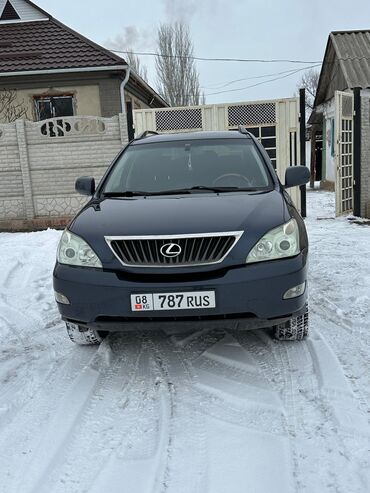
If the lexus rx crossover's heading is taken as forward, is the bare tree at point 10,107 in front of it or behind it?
behind

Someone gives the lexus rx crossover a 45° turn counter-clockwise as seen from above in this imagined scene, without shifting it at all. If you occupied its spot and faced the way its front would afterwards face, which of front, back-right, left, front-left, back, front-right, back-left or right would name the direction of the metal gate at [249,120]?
back-left

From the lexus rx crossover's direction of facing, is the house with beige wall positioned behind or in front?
behind

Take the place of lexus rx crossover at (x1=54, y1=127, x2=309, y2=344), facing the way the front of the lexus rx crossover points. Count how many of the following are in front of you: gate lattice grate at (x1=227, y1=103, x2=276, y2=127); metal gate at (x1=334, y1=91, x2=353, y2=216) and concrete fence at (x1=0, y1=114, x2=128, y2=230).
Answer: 0

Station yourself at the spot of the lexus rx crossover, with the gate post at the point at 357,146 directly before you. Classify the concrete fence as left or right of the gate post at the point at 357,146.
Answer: left

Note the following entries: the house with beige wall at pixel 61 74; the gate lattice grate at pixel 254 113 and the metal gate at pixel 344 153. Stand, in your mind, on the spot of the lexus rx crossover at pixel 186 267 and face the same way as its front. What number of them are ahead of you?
0

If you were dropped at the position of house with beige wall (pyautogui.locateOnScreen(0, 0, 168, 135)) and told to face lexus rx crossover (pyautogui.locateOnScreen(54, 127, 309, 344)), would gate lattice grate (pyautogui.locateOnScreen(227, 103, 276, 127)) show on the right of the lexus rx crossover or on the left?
left

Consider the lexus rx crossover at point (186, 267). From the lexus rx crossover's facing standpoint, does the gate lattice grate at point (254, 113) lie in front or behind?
behind

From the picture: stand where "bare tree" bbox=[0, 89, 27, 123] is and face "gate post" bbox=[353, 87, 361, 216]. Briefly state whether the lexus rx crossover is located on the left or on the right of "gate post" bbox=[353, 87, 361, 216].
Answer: right

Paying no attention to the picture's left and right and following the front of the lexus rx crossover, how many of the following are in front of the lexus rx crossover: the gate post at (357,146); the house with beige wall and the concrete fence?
0

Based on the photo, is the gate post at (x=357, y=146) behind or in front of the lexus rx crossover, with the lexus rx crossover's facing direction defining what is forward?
behind

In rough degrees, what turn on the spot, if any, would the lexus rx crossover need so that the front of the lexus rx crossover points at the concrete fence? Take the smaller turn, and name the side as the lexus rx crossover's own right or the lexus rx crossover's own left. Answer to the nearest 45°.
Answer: approximately 180°

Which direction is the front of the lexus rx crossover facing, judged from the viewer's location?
facing the viewer

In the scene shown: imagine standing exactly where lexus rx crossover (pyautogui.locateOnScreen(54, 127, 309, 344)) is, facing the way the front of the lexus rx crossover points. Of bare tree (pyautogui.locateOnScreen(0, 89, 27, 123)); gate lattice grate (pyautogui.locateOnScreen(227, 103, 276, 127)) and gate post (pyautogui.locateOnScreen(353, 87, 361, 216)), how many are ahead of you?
0
